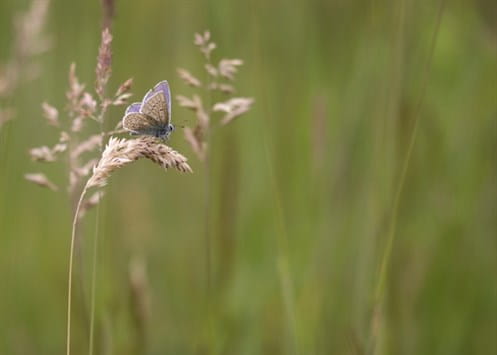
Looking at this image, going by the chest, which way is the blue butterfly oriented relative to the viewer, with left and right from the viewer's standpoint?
facing to the right of the viewer
